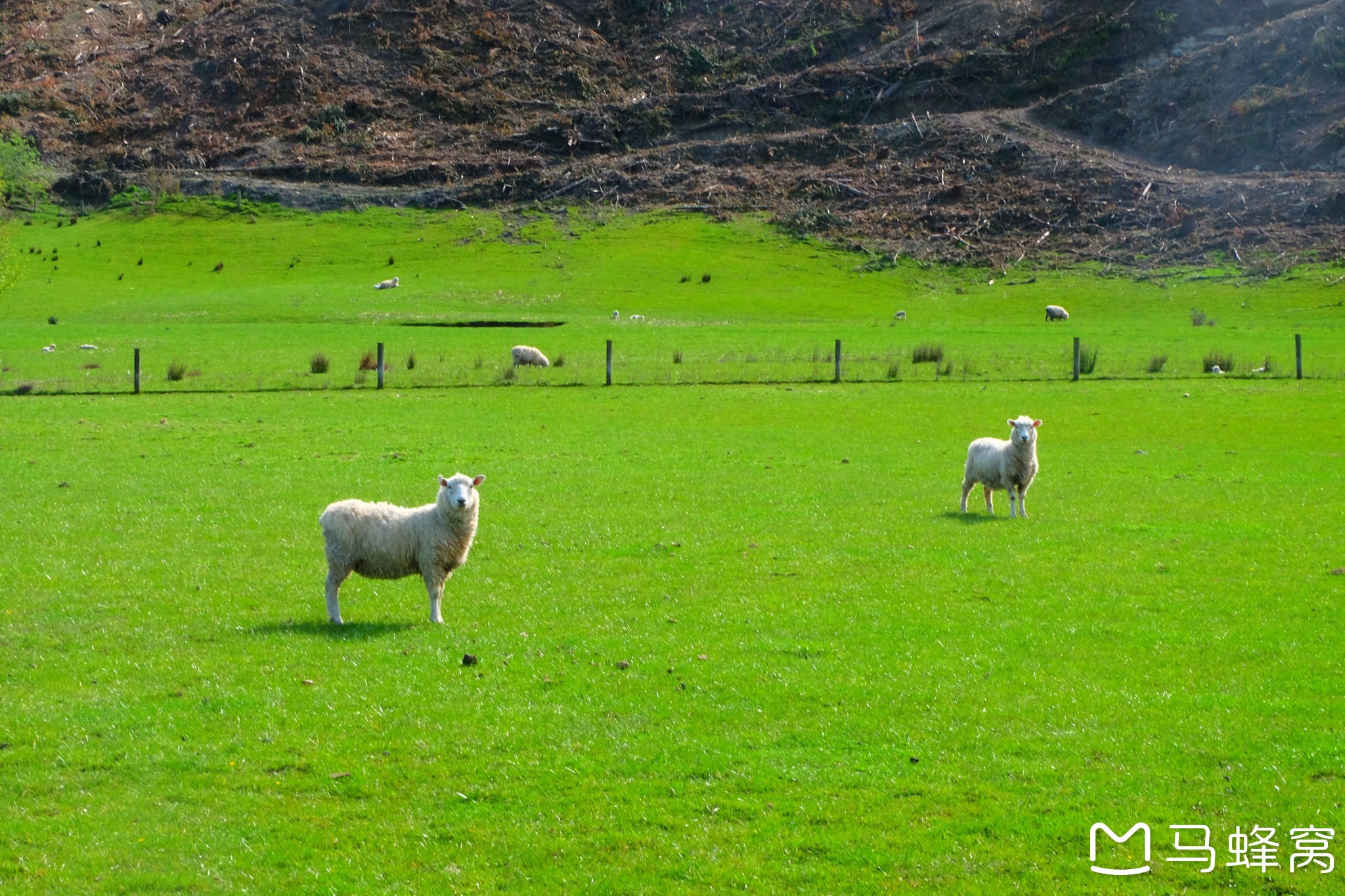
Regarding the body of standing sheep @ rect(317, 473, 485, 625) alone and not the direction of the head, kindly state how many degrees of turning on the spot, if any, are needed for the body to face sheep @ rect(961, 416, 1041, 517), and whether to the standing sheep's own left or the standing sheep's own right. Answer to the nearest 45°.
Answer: approximately 45° to the standing sheep's own left

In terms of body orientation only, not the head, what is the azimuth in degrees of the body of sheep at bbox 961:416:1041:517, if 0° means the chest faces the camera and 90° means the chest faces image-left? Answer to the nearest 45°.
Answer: approximately 315°

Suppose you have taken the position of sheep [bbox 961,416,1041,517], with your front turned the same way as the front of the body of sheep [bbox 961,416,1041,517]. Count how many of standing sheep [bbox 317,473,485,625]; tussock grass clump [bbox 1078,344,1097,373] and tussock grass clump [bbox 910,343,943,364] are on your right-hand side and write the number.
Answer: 1

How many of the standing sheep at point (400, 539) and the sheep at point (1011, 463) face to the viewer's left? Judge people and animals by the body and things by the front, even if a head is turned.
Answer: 0

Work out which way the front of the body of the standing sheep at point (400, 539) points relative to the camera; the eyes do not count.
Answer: to the viewer's right

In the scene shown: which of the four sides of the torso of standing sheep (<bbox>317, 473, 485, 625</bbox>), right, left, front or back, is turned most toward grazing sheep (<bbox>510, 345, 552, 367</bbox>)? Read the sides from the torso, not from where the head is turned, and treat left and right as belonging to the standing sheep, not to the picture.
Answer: left

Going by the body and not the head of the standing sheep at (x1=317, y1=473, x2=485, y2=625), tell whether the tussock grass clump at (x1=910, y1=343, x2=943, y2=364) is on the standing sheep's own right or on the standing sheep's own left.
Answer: on the standing sheep's own left

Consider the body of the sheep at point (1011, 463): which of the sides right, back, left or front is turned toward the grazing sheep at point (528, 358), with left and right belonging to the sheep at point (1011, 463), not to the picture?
back

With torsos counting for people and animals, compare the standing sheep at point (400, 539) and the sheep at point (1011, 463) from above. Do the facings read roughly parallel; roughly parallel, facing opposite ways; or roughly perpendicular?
roughly perpendicular
